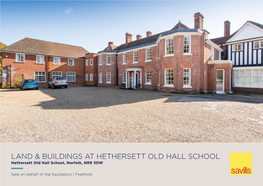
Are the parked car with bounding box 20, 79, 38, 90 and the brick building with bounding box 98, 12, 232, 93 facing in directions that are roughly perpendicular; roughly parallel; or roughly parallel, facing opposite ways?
roughly perpendicular
